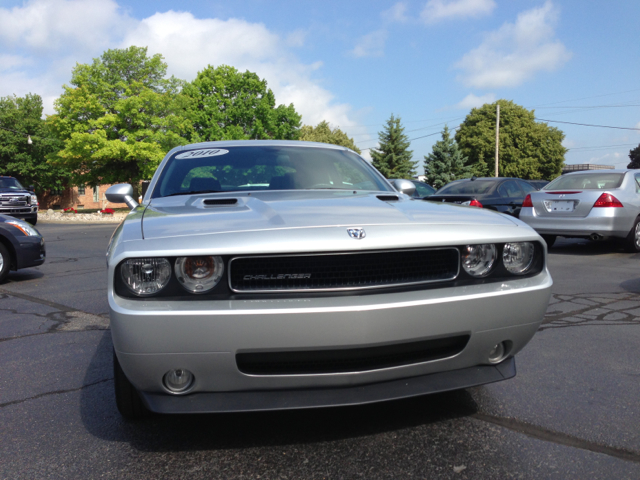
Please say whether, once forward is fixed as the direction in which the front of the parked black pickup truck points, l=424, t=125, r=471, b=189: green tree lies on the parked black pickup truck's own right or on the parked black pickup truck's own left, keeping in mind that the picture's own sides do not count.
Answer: on the parked black pickup truck's own left

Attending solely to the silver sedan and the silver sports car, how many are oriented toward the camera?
1

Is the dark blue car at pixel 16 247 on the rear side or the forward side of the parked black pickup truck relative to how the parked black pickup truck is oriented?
on the forward side

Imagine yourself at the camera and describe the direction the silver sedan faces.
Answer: facing away from the viewer and to the right of the viewer

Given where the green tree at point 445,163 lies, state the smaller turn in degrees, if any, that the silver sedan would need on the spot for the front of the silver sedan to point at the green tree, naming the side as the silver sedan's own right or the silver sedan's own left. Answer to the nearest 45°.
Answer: approximately 45° to the silver sedan's own left

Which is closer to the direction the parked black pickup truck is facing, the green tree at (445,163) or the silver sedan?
the silver sedan

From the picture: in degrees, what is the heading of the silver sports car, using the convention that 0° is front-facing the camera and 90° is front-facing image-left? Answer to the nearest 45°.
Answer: approximately 0°

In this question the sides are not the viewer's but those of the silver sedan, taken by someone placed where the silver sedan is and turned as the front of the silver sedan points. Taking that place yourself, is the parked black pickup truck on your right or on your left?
on your left

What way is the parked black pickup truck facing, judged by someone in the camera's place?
facing the viewer and to the right of the viewer

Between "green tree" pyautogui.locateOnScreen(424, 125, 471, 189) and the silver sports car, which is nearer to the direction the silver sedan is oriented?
the green tree
